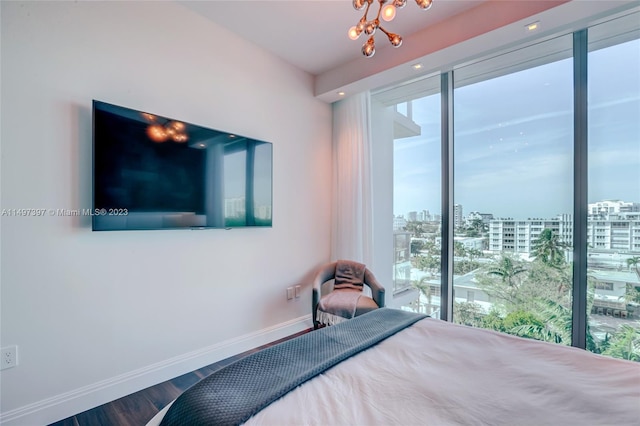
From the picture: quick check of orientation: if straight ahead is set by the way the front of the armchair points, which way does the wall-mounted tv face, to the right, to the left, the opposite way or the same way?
to the left

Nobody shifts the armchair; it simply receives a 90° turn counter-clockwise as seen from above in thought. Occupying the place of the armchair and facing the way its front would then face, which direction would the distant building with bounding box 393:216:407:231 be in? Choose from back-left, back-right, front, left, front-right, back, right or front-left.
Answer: front-left

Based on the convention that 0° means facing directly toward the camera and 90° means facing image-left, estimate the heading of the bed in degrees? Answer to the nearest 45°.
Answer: approximately 135°

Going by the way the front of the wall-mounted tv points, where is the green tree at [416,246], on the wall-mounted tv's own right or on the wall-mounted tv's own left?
on the wall-mounted tv's own left

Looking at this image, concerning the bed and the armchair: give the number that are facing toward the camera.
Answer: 1

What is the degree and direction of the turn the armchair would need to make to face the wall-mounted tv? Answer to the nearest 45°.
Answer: approximately 45° to its right

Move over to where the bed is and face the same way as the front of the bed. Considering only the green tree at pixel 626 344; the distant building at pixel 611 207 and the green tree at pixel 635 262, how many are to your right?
3

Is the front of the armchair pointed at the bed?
yes

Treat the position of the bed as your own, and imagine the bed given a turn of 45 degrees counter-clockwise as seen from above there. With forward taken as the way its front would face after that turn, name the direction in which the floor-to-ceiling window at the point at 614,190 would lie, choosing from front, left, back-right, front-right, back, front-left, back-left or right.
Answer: back-right

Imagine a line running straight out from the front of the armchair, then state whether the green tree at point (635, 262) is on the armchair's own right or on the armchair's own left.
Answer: on the armchair's own left
